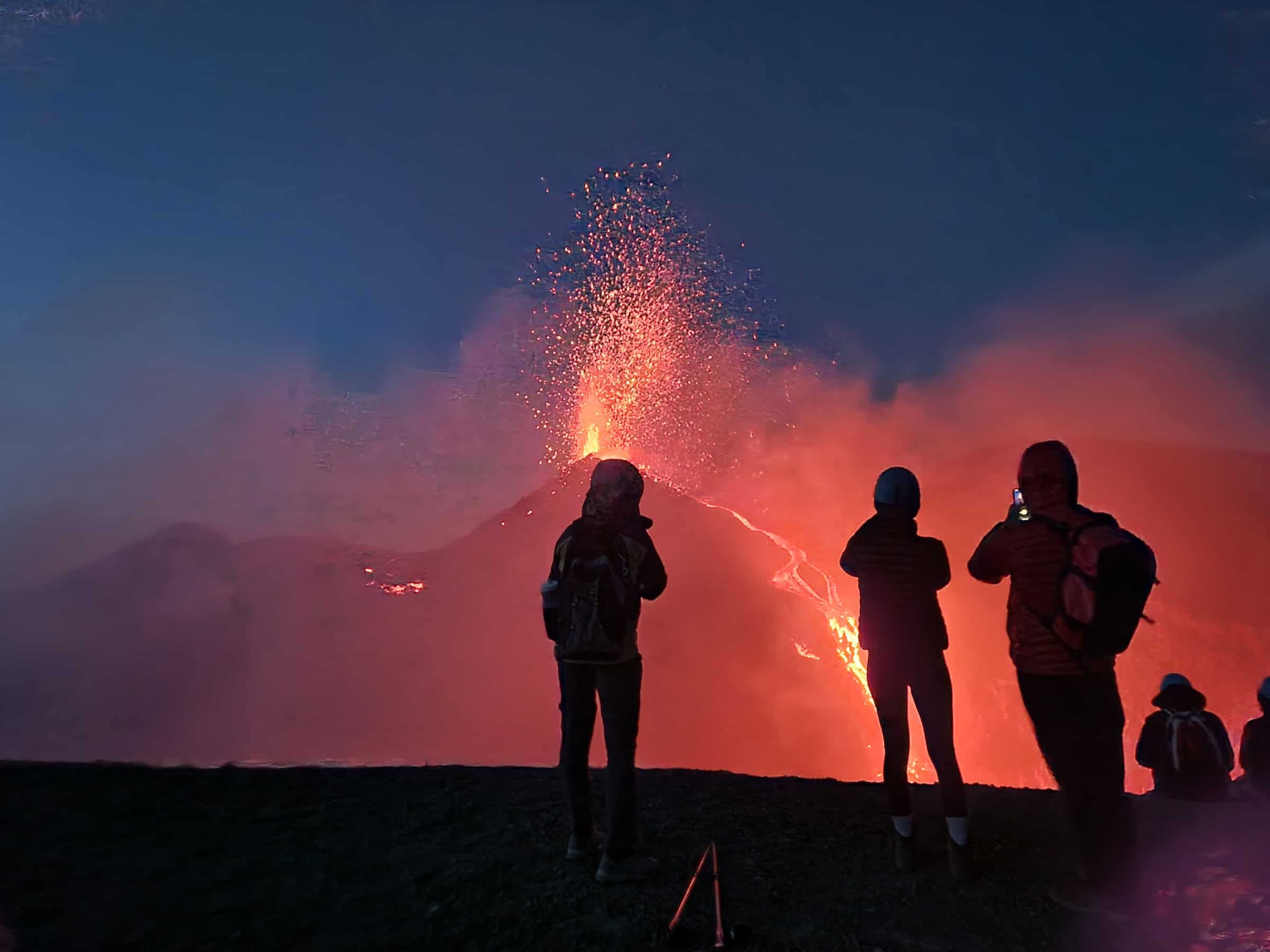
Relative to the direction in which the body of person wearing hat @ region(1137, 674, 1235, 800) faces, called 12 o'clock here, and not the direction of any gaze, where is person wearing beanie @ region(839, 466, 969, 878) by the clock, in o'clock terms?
person wearing beanie @ region(839, 466, 969, 878) is roughly at 7 o'clock from person wearing hat @ region(1137, 674, 1235, 800).

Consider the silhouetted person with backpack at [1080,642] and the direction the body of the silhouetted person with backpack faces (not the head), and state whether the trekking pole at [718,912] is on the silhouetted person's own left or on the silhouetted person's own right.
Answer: on the silhouetted person's own left

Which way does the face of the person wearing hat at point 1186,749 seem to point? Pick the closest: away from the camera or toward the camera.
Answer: away from the camera

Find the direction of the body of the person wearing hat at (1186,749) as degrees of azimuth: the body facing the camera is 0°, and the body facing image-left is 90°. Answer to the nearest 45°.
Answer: approximately 180°

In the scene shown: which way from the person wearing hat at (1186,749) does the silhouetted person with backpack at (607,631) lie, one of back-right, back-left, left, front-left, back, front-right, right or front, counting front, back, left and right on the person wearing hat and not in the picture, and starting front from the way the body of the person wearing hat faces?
back-left

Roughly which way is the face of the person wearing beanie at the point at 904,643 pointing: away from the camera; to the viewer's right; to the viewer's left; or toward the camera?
away from the camera

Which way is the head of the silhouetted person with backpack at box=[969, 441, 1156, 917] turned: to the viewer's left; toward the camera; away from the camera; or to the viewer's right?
away from the camera

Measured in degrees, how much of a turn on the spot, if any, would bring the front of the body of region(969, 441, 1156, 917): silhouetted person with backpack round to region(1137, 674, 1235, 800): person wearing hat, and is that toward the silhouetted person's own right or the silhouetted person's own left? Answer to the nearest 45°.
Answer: approximately 45° to the silhouetted person's own right

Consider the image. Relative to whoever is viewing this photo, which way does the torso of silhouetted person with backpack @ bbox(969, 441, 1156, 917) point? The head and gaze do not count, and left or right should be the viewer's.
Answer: facing away from the viewer and to the left of the viewer

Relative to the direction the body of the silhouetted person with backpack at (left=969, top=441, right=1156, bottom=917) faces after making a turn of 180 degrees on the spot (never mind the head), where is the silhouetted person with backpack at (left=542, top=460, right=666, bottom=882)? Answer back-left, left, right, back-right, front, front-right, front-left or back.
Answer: back-right

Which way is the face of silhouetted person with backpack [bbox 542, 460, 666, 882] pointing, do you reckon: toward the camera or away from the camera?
away from the camera

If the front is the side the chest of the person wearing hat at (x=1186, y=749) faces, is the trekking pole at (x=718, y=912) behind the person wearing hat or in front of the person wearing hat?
behind
